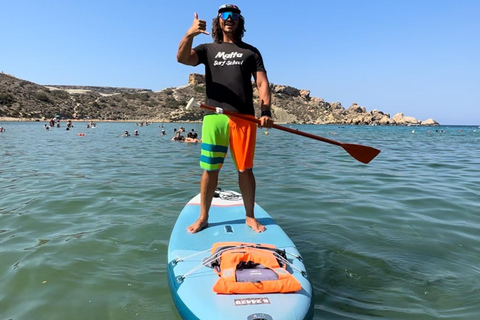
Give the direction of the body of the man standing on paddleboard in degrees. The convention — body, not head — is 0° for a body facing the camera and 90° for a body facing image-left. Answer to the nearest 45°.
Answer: approximately 0°
